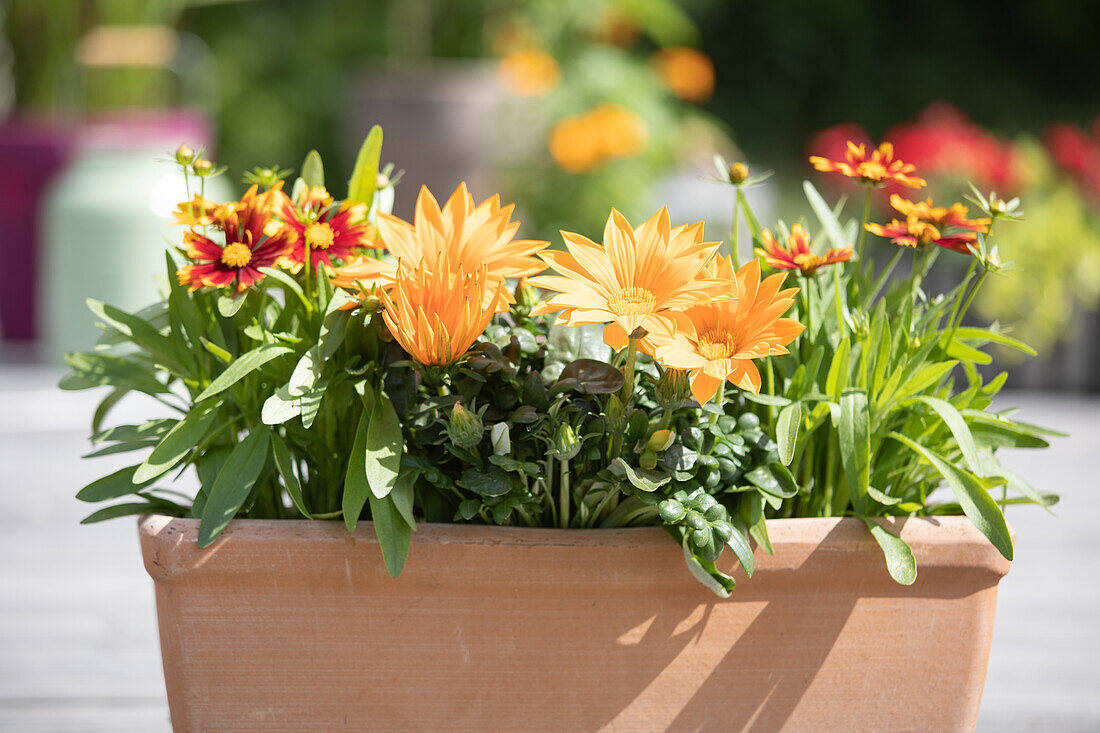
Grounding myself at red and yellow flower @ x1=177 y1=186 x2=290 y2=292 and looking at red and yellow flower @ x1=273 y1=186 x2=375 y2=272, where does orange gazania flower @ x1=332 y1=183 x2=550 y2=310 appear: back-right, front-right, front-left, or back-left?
front-right

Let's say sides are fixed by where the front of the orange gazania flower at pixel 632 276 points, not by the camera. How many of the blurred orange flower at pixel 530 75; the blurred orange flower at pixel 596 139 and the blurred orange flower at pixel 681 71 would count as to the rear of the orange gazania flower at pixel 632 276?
3

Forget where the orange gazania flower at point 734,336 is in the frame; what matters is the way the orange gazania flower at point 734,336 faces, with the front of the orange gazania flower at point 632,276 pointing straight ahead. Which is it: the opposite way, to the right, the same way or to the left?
the same way

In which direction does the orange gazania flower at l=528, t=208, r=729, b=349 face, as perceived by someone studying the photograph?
facing the viewer

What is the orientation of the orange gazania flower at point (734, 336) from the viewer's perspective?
toward the camera

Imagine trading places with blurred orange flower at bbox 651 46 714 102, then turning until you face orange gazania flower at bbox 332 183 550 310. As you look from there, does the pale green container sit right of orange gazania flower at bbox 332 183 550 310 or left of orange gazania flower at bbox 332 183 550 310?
right

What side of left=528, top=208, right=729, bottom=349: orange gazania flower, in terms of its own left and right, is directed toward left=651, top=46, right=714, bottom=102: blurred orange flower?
back

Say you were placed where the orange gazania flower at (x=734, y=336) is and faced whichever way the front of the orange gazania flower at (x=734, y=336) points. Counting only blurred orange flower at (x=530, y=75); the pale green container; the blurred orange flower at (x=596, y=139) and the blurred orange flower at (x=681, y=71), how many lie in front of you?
0
